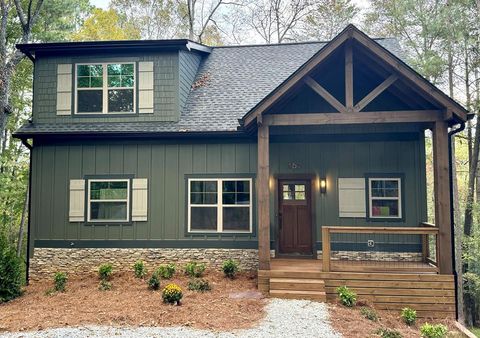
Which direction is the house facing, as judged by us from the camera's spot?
facing the viewer

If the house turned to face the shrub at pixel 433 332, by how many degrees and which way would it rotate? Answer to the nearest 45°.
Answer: approximately 45° to its left

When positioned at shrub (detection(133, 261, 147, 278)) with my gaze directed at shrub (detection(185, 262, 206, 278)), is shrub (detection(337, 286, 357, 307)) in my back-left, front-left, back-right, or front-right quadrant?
front-right
